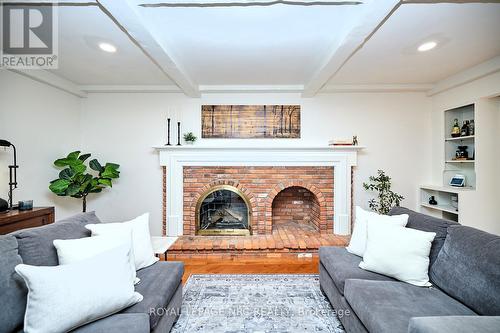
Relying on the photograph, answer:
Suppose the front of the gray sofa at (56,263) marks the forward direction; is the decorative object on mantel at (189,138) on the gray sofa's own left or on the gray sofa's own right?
on the gray sofa's own left

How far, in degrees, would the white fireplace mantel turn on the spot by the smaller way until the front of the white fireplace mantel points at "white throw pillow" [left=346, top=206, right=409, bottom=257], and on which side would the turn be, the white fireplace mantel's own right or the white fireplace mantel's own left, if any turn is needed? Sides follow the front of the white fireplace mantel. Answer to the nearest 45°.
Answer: approximately 45° to the white fireplace mantel's own left

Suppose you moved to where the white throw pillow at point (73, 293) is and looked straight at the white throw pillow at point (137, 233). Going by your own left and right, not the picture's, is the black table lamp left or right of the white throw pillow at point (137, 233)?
left

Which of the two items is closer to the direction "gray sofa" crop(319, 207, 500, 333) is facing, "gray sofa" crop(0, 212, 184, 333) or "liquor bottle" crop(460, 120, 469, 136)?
the gray sofa

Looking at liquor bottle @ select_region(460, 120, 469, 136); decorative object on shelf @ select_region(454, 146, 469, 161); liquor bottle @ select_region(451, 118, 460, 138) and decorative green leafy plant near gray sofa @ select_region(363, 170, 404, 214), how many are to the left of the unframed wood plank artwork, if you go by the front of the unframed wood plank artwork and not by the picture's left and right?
4

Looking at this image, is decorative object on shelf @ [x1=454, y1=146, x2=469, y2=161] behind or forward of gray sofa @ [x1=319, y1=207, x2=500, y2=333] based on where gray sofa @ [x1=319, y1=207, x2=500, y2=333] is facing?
behind

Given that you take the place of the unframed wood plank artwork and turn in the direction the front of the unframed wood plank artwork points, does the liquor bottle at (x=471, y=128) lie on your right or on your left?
on your left

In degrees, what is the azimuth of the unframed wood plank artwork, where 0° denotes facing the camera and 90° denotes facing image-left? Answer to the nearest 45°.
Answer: approximately 0°

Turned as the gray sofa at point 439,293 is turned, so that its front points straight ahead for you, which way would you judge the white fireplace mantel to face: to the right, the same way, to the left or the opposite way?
to the left

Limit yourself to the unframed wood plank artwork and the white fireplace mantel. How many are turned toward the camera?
2

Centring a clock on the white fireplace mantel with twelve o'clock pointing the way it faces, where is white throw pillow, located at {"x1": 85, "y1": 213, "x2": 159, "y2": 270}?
The white throw pillow is roughly at 1 o'clock from the white fireplace mantel.

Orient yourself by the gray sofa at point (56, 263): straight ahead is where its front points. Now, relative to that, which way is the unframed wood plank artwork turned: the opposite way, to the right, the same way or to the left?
to the right

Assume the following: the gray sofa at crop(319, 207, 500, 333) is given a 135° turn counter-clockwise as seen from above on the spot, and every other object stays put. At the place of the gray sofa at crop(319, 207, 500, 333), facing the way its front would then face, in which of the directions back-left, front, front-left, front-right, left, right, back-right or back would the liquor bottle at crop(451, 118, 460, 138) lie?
left
